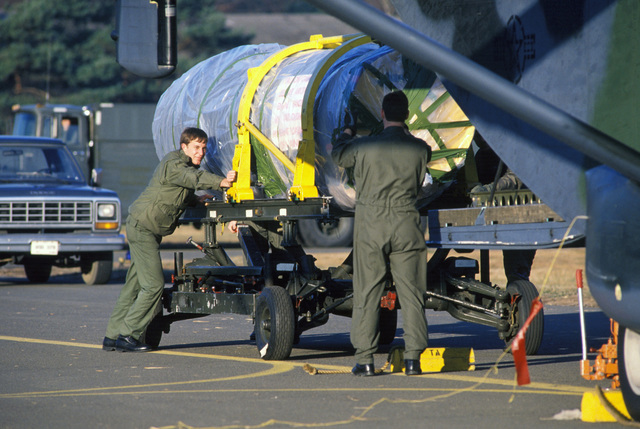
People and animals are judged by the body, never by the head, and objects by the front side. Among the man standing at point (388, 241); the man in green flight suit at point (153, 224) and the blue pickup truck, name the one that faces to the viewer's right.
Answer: the man in green flight suit

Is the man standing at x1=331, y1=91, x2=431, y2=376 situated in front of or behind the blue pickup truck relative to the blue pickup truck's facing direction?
in front

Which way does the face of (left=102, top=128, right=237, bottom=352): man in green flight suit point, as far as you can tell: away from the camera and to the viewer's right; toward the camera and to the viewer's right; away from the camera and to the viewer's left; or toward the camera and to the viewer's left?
toward the camera and to the viewer's right

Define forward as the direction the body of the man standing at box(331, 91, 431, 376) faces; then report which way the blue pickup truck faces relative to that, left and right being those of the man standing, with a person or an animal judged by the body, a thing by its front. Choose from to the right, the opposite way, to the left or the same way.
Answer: the opposite way

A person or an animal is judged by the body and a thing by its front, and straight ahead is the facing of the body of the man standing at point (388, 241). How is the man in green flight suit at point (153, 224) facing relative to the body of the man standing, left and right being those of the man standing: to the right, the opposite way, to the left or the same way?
to the right

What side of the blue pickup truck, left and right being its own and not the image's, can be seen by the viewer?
front

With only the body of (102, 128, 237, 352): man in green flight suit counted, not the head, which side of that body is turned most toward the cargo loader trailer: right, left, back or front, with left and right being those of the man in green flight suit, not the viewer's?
front

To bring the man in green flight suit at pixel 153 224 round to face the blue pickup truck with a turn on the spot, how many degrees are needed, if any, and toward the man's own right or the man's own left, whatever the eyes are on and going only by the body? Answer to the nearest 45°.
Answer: approximately 90° to the man's own left

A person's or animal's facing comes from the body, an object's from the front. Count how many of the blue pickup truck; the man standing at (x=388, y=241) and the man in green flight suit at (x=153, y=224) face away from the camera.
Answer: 1

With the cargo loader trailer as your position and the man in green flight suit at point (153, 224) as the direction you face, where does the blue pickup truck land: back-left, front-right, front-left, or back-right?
front-right

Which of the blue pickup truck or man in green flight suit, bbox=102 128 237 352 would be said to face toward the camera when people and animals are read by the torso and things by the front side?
the blue pickup truck

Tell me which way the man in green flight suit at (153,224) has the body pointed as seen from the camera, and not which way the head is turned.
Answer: to the viewer's right

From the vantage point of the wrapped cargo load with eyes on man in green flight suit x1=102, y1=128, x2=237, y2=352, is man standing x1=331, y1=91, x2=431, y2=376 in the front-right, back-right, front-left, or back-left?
back-left

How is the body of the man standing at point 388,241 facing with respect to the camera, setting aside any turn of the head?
away from the camera

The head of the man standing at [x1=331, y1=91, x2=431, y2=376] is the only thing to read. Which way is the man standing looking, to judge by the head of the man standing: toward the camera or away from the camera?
away from the camera

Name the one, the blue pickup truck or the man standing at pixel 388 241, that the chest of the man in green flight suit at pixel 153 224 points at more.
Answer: the man standing
